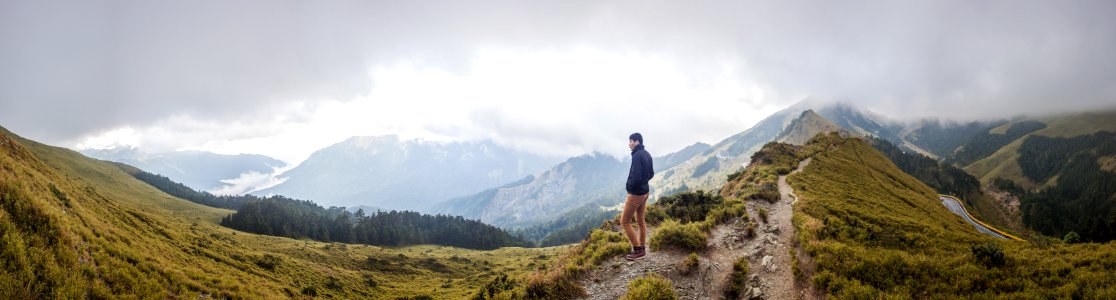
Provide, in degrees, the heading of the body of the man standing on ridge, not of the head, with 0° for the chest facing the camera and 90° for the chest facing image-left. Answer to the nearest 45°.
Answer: approximately 90°

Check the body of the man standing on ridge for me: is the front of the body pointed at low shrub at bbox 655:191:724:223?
no

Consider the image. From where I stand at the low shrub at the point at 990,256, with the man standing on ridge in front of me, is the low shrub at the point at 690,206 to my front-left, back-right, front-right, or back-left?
front-right

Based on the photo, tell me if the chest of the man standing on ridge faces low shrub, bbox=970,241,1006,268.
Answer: no

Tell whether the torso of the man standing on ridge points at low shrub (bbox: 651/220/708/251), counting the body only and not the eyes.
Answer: no
